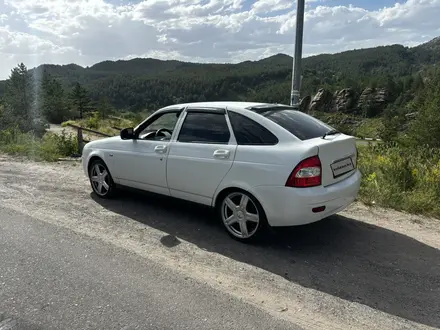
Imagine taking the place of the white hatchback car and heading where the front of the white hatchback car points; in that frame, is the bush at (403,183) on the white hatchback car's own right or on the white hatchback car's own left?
on the white hatchback car's own right

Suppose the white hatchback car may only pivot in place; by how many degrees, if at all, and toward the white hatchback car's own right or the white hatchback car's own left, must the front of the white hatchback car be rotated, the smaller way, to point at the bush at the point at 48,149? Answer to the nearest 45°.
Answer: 0° — it already faces it

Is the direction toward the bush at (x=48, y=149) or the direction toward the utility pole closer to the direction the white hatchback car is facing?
the bush

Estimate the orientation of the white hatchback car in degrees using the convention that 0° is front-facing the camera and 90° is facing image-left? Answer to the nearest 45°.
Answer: approximately 135°

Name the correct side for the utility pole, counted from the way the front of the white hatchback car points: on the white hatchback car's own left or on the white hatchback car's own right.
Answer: on the white hatchback car's own right
